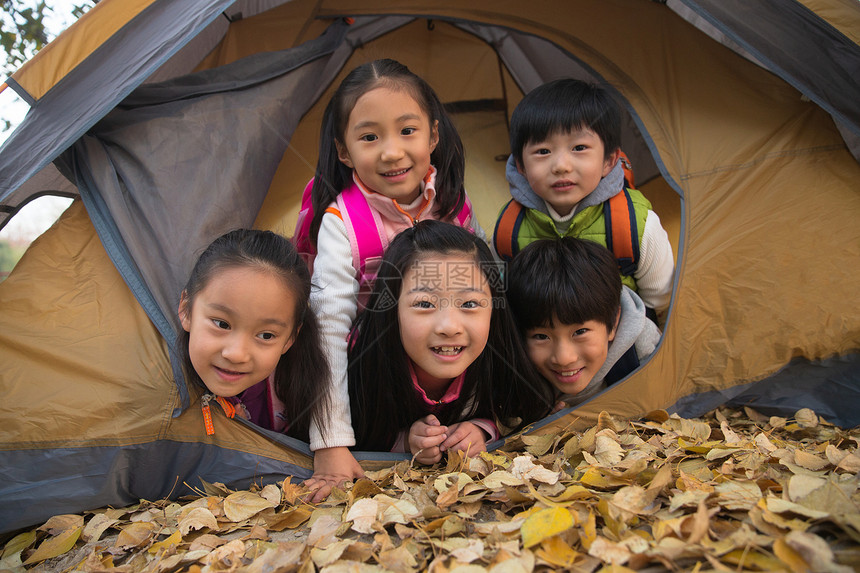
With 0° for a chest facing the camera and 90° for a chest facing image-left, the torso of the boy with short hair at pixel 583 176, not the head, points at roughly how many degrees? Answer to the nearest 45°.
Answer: approximately 0°

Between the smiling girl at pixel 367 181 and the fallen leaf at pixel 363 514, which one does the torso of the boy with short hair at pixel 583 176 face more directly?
the fallen leaf

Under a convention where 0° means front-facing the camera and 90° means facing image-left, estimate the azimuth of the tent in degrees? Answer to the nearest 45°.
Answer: approximately 0°
